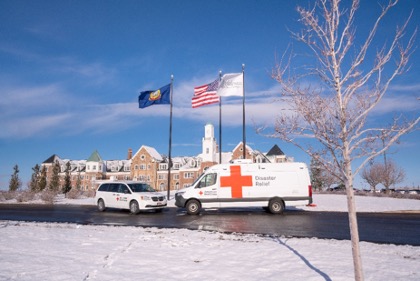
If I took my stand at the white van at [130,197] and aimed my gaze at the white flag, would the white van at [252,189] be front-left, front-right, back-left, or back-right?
front-right

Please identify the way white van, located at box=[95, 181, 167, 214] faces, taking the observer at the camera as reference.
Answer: facing the viewer and to the right of the viewer

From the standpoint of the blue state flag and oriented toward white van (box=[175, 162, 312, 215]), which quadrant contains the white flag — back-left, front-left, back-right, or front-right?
front-left

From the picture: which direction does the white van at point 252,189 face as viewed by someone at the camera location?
facing to the left of the viewer

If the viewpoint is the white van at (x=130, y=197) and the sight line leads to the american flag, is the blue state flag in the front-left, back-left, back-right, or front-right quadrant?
front-left

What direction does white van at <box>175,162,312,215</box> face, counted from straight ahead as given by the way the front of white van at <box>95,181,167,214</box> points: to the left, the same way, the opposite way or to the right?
the opposite way

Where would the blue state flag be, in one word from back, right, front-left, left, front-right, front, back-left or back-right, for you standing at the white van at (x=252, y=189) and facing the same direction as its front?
front-right

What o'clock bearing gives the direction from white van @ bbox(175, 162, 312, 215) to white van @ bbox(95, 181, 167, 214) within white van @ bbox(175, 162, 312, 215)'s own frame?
white van @ bbox(95, 181, 167, 214) is roughly at 12 o'clock from white van @ bbox(175, 162, 312, 215).
